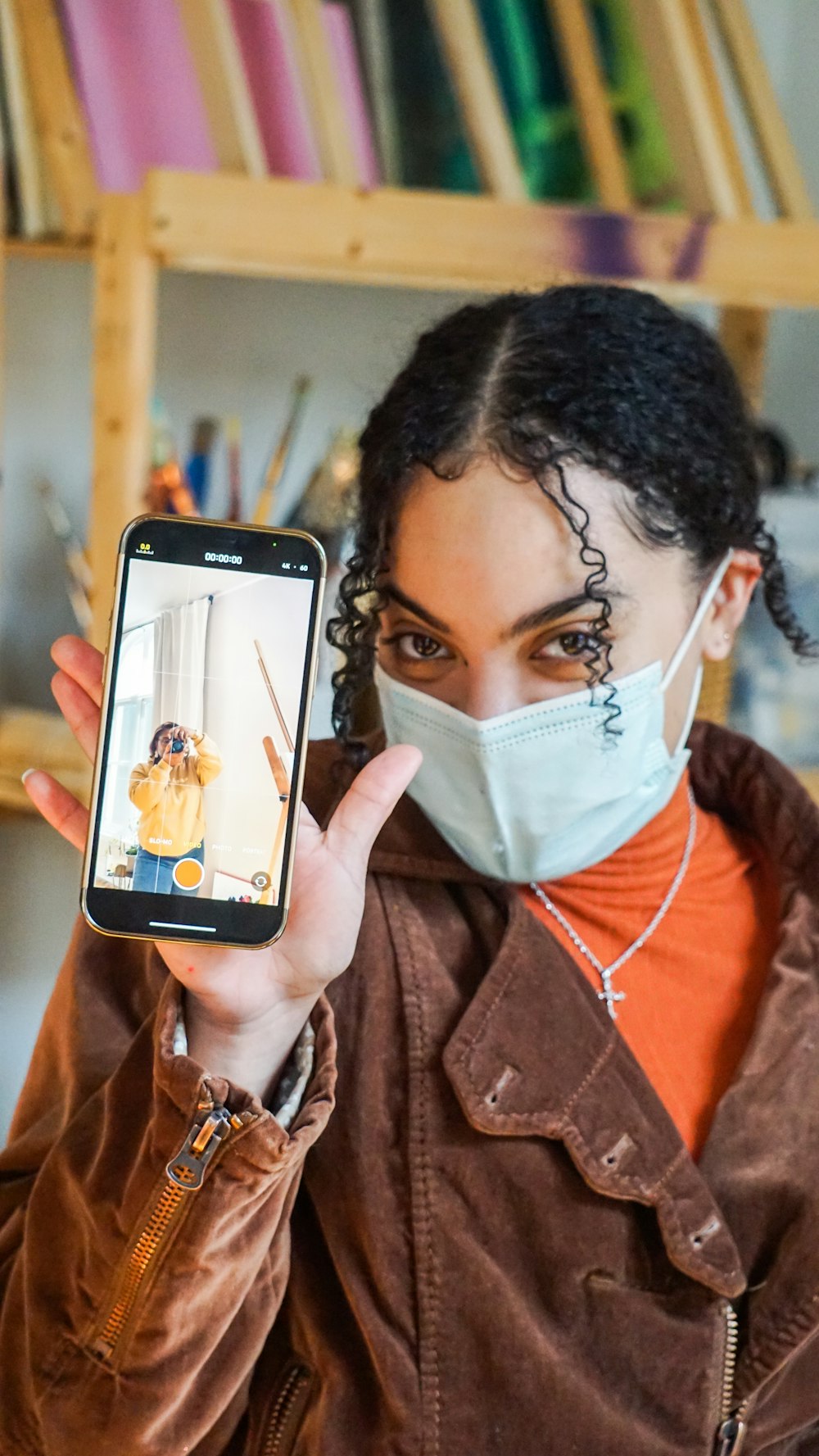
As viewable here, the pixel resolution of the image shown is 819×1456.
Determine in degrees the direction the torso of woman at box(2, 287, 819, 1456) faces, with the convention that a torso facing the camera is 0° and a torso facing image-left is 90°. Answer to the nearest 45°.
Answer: approximately 0°
